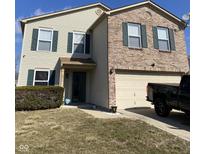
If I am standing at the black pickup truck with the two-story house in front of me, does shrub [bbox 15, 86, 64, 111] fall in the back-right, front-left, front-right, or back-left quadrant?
front-left

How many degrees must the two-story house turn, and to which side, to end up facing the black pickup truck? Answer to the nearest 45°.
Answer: approximately 45° to its left

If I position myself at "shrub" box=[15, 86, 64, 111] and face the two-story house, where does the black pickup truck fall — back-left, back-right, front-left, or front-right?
front-right

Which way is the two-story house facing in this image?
toward the camera

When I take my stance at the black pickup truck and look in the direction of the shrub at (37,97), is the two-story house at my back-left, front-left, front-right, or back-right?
front-right

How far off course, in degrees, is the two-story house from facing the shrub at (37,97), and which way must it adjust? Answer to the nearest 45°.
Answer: approximately 45° to its right
